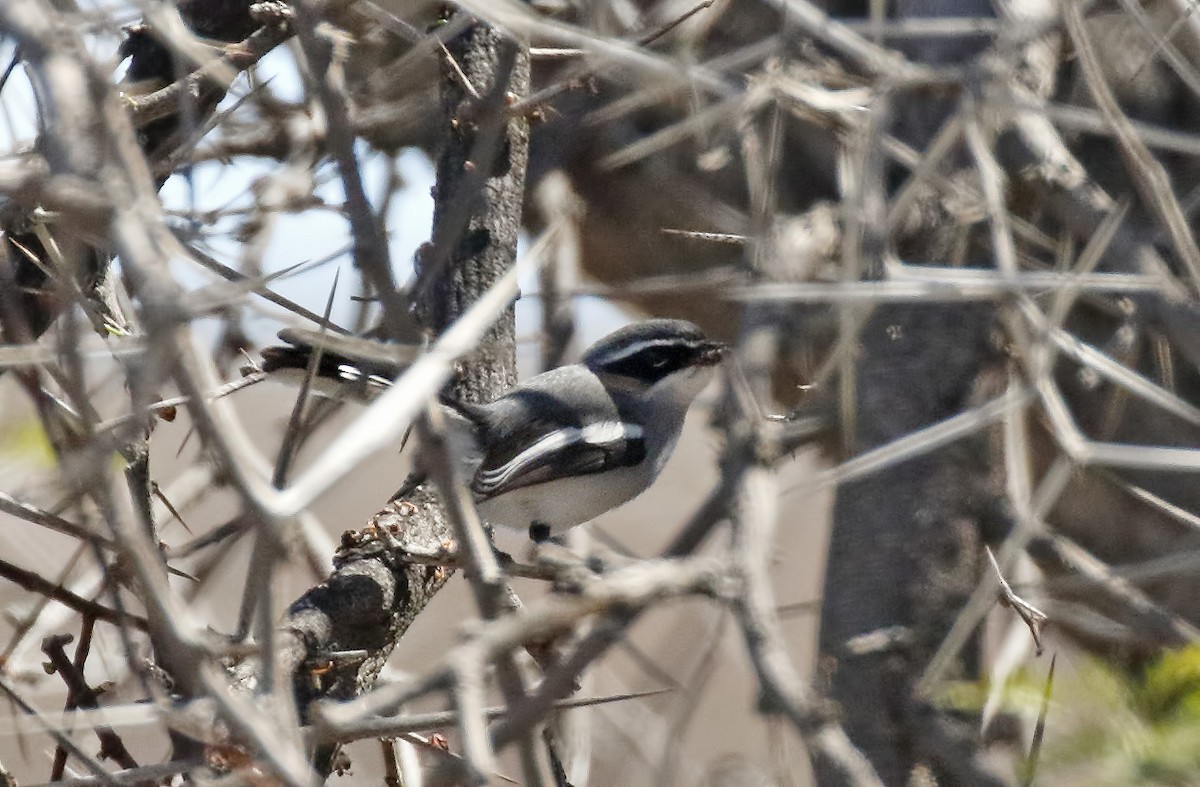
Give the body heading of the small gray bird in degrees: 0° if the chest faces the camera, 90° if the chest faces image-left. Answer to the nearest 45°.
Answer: approximately 270°
